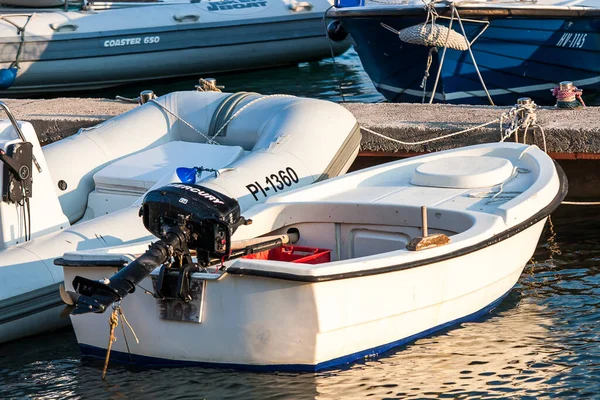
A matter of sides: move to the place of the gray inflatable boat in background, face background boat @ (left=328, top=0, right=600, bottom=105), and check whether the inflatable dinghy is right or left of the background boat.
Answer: right

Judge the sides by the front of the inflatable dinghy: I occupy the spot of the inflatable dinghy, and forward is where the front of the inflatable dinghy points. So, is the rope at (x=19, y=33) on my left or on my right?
on my left

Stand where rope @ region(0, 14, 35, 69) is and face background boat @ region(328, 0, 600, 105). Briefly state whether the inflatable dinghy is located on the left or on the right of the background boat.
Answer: right

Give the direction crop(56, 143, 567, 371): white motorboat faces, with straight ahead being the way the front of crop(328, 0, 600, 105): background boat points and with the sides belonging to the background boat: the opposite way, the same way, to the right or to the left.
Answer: the opposite way

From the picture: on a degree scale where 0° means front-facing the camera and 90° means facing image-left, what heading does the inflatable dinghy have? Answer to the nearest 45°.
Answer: approximately 225°

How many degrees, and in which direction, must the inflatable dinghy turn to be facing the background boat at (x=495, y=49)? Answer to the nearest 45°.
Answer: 0° — it already faces it

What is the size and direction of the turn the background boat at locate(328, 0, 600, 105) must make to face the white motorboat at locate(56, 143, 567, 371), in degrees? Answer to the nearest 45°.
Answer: approximately 45° to its left

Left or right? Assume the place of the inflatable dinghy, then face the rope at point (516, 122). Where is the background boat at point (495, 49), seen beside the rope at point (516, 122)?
left

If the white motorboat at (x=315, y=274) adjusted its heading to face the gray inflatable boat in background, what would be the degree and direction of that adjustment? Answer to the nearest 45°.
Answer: approximately 45° to its left

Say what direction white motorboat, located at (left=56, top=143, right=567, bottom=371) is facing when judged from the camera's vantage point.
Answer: facing away from the viewer and to the right of the viewer
